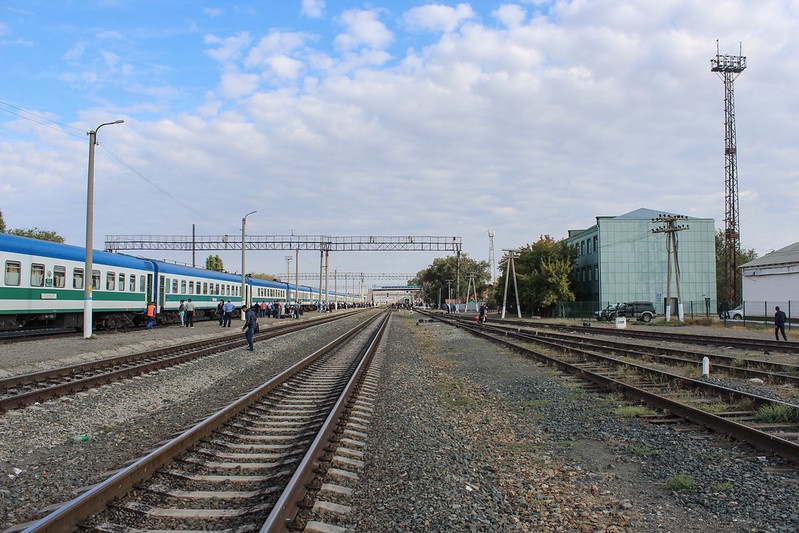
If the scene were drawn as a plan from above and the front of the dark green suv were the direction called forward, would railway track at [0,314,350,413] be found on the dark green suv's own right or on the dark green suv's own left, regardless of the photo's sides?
on the dark green suv's own left

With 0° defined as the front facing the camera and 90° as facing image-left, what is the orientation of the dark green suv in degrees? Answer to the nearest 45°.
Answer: approximately 90°

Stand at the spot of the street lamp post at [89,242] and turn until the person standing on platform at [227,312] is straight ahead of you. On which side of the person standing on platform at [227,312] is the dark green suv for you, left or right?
right

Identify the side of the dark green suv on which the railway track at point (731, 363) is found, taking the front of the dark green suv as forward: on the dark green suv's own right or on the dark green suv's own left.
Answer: on the dark green suv's own left

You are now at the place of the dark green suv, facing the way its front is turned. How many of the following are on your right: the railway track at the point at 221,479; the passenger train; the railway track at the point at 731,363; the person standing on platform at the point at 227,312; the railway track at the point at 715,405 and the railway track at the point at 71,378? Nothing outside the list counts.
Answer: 0

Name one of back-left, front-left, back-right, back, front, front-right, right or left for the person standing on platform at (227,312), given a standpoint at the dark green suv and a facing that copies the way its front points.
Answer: front-left

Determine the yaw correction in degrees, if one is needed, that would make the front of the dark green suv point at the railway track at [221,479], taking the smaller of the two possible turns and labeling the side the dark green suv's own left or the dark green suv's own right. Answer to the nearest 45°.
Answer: approximately 90° to the dark green suv's own left

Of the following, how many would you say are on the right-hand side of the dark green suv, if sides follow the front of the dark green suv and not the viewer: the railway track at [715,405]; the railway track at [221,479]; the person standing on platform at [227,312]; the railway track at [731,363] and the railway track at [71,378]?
0

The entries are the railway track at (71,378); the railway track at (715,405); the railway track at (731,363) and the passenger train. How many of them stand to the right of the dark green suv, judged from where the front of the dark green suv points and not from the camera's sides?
0

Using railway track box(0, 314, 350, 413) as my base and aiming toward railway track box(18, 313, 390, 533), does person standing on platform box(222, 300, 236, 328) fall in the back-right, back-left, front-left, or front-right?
back-left

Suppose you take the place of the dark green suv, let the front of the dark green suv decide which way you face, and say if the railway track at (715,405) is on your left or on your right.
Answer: on your left

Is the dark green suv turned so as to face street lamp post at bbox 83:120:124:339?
no

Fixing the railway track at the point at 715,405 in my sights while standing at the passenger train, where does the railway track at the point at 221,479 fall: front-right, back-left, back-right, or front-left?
front-right

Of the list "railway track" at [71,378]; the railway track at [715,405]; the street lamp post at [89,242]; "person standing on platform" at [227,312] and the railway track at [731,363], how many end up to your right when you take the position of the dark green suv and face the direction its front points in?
0
